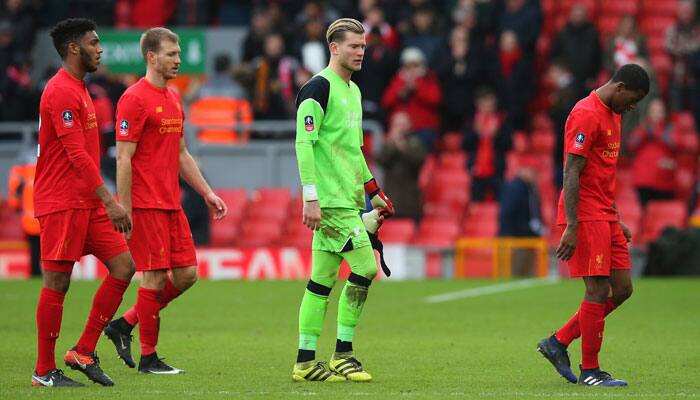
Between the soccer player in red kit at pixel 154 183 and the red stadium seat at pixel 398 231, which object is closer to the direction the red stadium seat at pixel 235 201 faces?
the soccer player in red kit

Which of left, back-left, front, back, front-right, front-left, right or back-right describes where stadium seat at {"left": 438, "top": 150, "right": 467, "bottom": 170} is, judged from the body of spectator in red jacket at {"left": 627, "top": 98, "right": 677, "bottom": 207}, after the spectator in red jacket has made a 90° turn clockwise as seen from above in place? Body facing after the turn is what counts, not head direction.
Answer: front

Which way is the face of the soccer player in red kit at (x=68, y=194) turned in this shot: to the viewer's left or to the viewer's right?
to the viewer's right

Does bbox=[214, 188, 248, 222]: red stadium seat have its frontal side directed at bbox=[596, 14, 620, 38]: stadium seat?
no

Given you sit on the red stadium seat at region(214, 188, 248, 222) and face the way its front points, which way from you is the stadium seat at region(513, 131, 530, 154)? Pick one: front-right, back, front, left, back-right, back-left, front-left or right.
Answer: left

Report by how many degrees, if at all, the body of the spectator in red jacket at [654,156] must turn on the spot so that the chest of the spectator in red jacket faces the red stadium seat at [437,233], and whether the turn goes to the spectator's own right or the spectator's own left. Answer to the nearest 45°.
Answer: approximately 90° to the spectator's own right

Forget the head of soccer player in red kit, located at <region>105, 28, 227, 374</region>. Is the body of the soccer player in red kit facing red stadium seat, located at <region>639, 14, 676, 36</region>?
no

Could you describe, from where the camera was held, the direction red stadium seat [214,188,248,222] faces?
facing the viewer

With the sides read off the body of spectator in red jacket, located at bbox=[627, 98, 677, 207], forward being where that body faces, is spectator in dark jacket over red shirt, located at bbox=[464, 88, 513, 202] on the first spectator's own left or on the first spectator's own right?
on the first spectator's own right

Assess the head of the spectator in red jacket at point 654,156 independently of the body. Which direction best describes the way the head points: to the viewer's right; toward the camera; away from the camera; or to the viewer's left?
toward the camera

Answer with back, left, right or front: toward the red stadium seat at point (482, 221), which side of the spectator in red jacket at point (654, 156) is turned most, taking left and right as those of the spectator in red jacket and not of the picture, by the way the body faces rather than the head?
right

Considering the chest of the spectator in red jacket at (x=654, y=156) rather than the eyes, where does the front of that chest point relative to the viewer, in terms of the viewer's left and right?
facing the viewer
